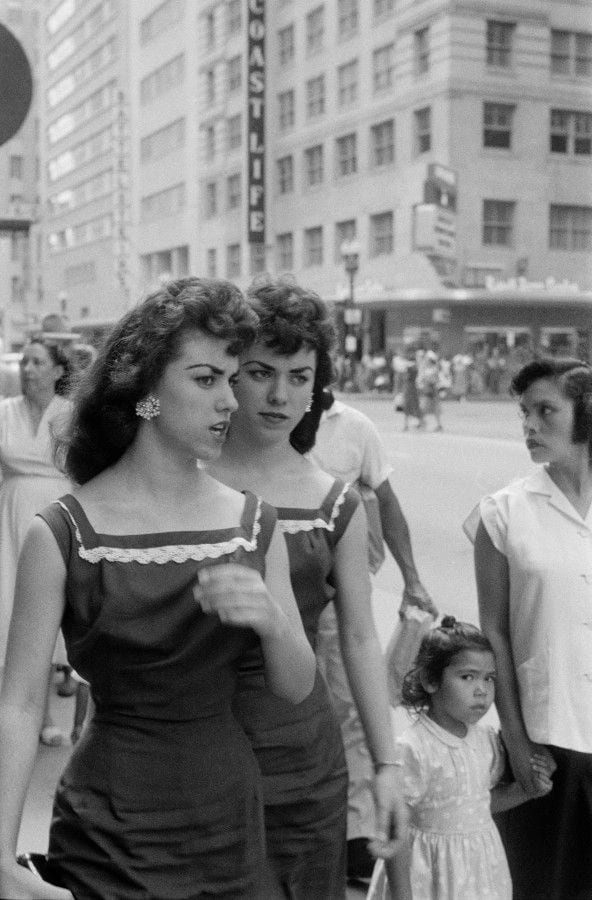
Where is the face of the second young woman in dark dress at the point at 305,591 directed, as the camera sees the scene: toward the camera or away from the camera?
toward the camera

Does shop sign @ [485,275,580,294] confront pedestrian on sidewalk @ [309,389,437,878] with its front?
yes

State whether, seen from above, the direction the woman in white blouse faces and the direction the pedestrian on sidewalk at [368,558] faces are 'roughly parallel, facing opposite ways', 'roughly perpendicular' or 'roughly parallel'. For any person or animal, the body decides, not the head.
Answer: roughly parallel, facing opposite ways

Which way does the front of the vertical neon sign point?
toward the camera

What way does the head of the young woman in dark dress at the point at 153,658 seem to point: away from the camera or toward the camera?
toward the camera

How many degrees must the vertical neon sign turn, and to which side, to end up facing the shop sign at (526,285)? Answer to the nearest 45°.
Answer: approximately 45° to its left

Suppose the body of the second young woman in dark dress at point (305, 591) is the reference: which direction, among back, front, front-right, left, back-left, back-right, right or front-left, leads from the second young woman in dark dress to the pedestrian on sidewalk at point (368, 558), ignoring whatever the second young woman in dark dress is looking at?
back
